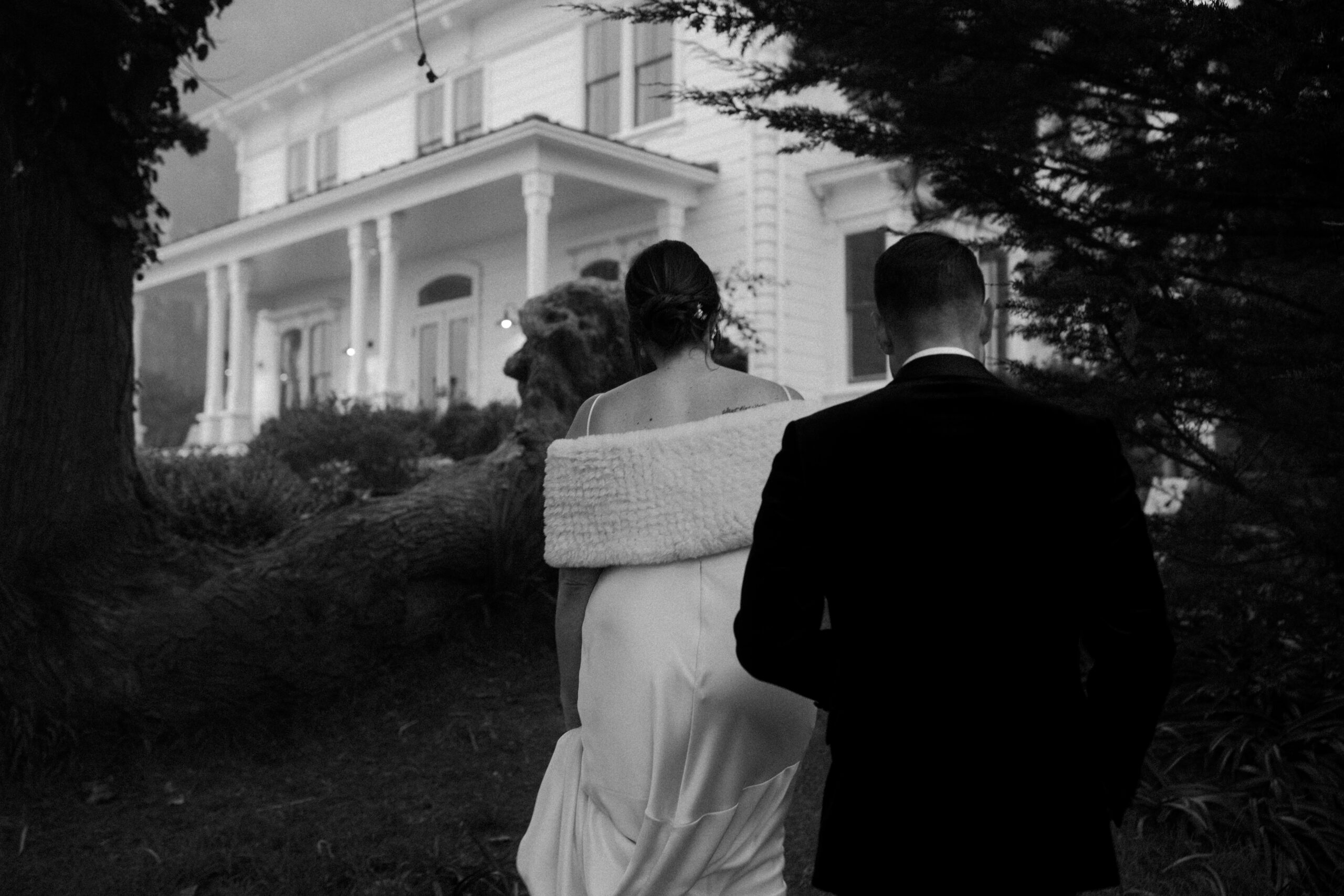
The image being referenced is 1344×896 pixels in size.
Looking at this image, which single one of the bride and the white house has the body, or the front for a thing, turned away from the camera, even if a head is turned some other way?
the bride

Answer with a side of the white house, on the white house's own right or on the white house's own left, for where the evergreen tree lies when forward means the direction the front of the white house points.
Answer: on the white house's own left

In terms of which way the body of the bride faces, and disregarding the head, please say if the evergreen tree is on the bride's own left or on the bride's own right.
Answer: on the bride's own right

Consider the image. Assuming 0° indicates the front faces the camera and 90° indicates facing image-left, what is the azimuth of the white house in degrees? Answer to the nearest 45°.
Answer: approximately 45°

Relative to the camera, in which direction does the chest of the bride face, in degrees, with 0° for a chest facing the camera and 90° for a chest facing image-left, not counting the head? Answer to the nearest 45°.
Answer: approximately 180°

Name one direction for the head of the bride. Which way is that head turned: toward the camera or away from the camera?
away from the camera

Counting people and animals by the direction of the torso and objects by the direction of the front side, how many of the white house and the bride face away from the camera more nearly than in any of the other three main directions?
1

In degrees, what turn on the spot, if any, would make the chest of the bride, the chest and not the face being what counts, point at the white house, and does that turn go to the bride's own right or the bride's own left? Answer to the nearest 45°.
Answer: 0° — they already face it

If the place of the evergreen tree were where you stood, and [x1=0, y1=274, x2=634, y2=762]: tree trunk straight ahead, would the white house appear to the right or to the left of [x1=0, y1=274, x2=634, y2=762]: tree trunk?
right

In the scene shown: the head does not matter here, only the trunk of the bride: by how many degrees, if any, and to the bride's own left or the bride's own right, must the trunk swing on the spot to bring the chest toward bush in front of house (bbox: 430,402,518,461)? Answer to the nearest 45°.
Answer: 0° — they already face it

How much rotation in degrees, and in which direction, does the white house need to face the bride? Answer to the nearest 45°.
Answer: approximately 45° to its left

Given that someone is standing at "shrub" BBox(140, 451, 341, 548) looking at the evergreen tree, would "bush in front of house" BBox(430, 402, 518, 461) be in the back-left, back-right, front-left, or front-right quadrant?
back-left
